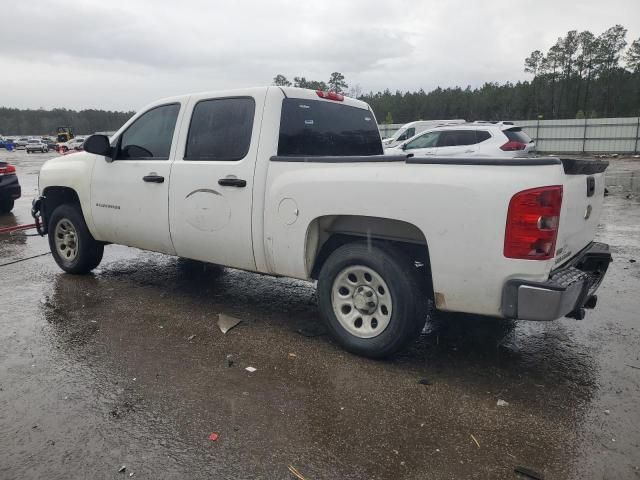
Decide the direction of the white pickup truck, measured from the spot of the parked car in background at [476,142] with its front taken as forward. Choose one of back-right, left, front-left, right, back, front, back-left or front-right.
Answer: back-left

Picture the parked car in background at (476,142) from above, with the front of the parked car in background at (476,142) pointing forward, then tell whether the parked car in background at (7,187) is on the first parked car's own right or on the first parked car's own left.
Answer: on the first parked car's own left

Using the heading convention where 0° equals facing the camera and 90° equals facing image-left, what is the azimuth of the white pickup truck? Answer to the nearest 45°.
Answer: approximately 135°

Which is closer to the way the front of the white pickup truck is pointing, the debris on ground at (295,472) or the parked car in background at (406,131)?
the parked car in background

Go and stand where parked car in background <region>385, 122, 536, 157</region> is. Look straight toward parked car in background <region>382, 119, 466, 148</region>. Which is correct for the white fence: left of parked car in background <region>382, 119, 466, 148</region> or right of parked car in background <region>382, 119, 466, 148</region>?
right

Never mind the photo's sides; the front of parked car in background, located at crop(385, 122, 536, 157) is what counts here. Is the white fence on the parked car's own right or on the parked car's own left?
on the parked car's own right

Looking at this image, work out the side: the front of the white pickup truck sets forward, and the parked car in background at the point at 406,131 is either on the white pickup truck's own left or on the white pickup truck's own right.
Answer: on the white pickup truck's own right

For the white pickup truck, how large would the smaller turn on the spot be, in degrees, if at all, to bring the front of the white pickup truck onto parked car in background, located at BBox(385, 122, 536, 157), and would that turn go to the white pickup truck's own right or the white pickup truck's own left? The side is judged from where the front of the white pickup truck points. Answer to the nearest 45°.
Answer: approximately 45° to the white pickup truck's own right

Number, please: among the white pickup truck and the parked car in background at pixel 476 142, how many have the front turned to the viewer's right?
0

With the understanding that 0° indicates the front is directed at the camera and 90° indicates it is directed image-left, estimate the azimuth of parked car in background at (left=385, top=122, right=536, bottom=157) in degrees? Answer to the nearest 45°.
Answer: approximately 135°

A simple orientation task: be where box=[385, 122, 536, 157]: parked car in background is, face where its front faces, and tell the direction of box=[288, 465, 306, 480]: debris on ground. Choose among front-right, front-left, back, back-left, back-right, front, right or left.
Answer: back-left

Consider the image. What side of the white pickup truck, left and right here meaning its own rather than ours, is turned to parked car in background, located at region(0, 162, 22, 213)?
front

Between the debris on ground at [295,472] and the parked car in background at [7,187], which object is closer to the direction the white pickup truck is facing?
the parked car in background
